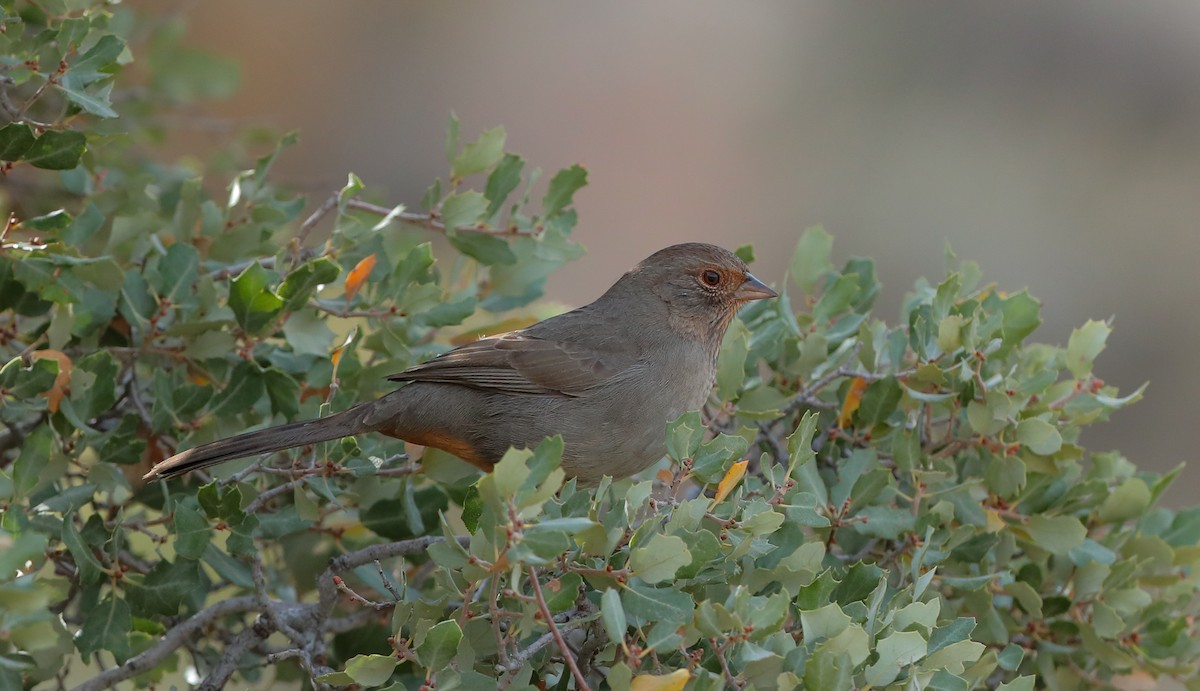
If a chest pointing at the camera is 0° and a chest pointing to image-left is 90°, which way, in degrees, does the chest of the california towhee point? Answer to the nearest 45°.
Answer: approximately 270°
